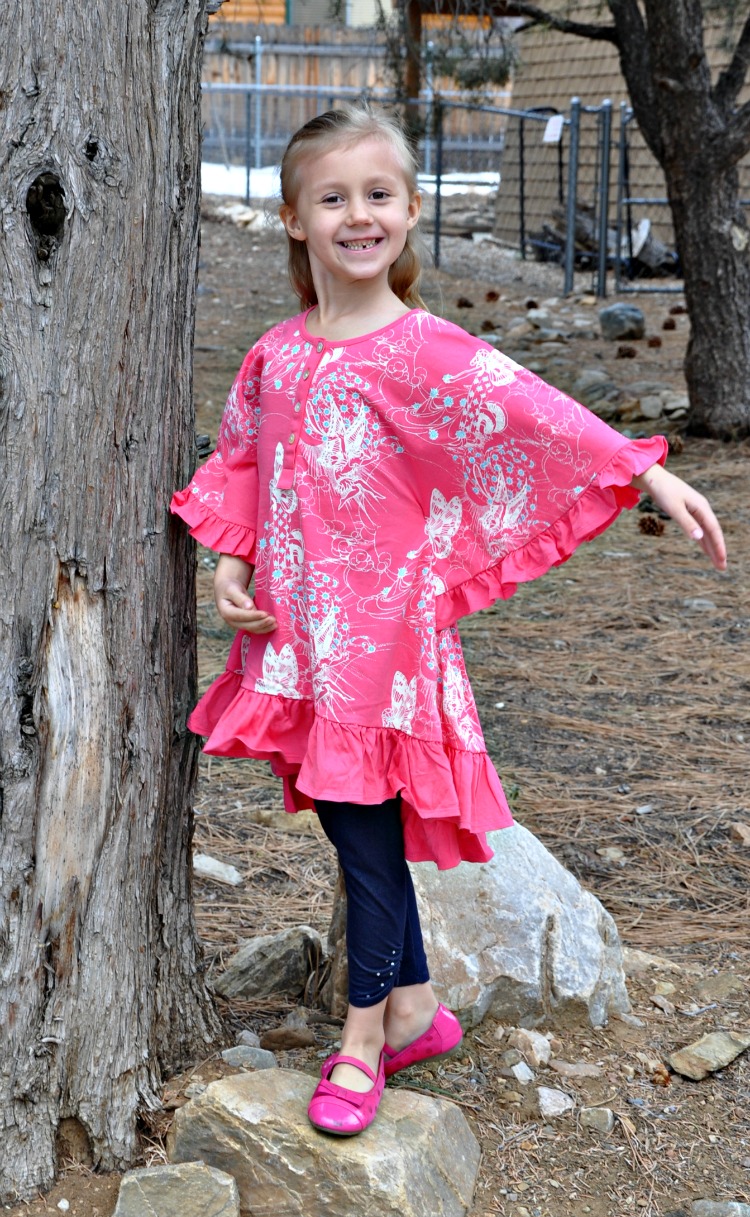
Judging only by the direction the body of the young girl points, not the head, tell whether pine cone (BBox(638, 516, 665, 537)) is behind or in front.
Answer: behind

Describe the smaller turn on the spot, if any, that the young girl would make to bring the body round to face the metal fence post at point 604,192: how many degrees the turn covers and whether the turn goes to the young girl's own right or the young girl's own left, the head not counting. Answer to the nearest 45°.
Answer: approximately 135° to the young girl's own right

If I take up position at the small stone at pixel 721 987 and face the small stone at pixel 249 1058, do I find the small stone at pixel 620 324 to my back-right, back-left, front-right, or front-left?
back-right

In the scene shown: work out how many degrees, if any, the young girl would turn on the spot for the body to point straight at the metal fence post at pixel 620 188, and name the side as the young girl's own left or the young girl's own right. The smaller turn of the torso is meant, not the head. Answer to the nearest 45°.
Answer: approximately 135° to the young girl's own right

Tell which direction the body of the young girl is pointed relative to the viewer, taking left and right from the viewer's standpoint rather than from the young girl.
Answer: facing the viewer and to the left of the viewer
